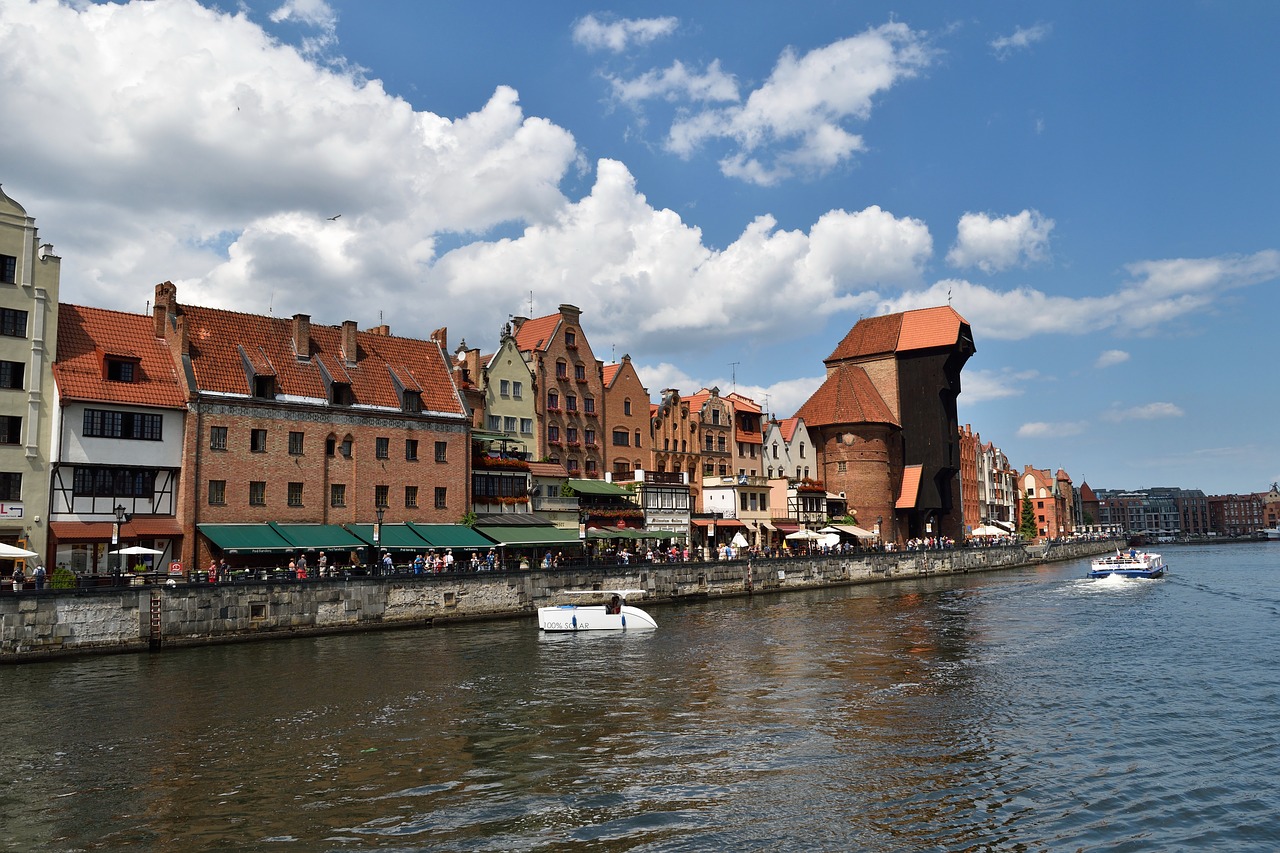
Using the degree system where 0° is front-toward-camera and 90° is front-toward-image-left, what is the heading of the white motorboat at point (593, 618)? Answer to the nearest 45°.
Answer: approximately 270°

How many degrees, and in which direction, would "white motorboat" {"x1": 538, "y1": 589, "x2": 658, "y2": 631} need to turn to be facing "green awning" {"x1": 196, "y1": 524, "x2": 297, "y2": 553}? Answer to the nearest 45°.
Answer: approximately 180°

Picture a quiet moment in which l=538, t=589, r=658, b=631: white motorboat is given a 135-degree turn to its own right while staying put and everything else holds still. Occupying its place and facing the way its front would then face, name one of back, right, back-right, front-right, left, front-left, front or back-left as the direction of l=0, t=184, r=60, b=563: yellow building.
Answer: front-right
